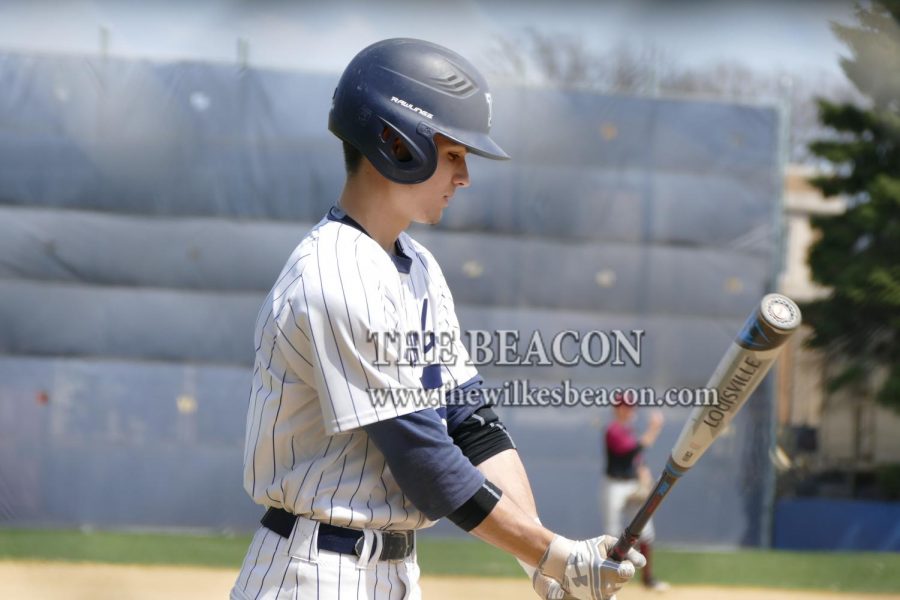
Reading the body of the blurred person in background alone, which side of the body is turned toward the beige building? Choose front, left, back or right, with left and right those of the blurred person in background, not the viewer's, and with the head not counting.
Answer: left

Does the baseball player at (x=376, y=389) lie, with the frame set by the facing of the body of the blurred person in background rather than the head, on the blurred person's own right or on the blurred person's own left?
on the blurred person's own right

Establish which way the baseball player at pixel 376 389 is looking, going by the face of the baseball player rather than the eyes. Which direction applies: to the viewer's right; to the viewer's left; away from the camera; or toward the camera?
to the viewer's right

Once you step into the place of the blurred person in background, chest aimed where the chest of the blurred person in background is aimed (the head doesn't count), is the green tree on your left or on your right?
on your left
